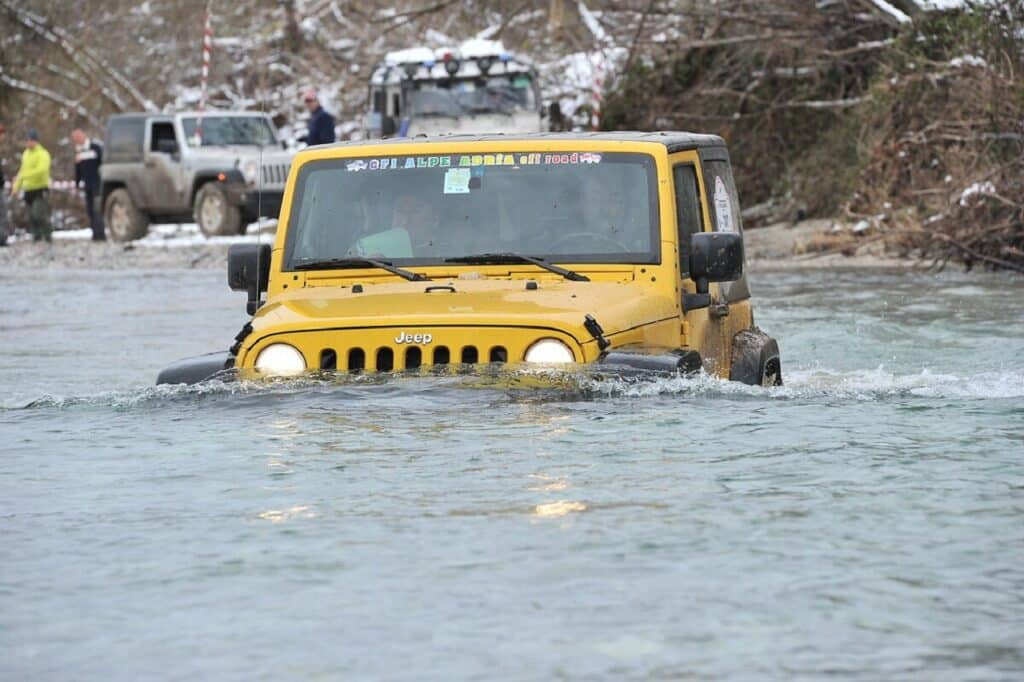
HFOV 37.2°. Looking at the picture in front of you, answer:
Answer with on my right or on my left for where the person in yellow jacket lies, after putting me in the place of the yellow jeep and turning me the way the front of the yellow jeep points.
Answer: on my right

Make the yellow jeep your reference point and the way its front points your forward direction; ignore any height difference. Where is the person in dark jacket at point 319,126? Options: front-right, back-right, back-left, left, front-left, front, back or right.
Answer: back-right

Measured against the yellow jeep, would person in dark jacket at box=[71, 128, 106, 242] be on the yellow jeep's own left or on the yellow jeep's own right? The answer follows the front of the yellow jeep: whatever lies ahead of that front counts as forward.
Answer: on the yellow jeep's own right

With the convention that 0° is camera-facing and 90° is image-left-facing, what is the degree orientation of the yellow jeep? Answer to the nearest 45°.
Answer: approximately 45°
